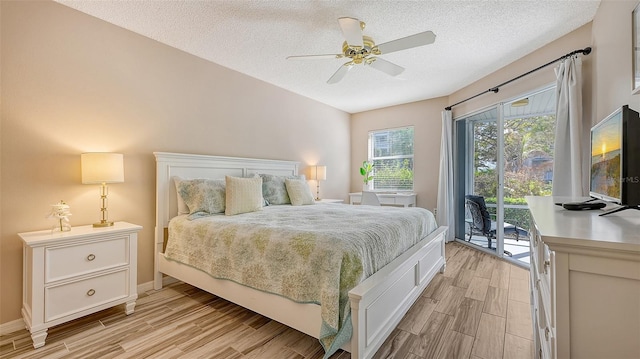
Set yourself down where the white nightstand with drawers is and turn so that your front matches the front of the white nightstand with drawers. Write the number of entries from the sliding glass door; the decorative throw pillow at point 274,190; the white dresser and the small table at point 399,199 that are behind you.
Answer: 0

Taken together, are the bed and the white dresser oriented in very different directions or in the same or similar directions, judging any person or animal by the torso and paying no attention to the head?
very different directions

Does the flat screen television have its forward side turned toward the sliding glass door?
no

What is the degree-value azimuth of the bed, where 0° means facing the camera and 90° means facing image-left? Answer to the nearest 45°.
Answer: approximately 315°

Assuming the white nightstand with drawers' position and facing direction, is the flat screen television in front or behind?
in front

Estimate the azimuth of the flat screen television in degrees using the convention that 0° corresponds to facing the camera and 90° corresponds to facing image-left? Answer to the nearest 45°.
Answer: approximately 90°

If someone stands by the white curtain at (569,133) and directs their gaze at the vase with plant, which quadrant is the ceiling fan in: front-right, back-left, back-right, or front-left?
front-left

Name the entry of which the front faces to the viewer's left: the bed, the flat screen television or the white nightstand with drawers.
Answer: the flat screen television

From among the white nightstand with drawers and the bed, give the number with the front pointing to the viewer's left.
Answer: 0

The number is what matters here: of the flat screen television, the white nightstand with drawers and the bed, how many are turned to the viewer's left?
1

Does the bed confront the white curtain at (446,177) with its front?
no

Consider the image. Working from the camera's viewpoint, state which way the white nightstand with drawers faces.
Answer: facing the viewer and to the right of the viewer

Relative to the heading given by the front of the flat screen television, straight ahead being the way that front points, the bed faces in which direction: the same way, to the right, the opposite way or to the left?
the opposite way

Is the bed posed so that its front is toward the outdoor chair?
no

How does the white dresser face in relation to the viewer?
to the viewer's left
